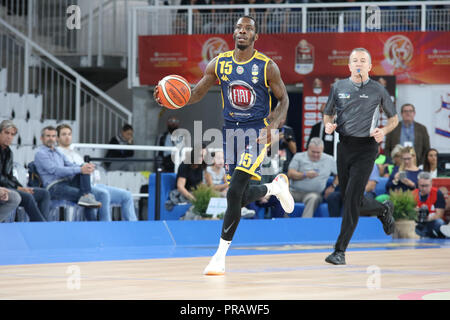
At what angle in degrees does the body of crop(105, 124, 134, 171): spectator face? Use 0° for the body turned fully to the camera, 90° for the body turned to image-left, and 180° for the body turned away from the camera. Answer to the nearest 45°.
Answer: approximately 315°

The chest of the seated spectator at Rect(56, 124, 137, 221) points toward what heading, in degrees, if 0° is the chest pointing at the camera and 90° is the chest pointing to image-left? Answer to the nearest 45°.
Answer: approximately 315°

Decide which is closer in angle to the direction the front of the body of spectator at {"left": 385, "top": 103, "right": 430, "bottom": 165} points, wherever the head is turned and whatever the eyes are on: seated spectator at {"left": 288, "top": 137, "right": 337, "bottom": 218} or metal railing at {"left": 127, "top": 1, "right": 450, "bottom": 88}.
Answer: the seated spectator

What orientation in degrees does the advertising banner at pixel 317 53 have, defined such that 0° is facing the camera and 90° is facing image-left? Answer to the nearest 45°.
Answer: approximately 0°

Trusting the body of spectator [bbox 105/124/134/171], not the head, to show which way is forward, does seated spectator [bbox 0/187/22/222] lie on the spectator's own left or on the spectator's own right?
on the spectator's own right

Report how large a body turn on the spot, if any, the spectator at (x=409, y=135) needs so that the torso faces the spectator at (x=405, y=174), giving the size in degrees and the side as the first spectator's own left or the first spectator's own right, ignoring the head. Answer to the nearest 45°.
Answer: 0° — they already face them

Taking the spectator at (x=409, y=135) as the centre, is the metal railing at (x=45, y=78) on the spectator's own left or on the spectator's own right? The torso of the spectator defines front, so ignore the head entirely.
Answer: on the spectator's own right

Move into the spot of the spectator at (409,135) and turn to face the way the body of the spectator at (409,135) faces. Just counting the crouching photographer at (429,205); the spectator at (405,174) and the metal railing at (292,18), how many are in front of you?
2
